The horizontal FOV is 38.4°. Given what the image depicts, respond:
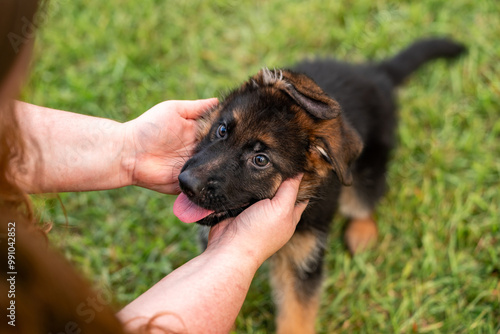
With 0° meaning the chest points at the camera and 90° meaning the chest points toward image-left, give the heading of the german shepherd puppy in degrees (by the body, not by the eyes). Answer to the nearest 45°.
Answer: approximately 45°
